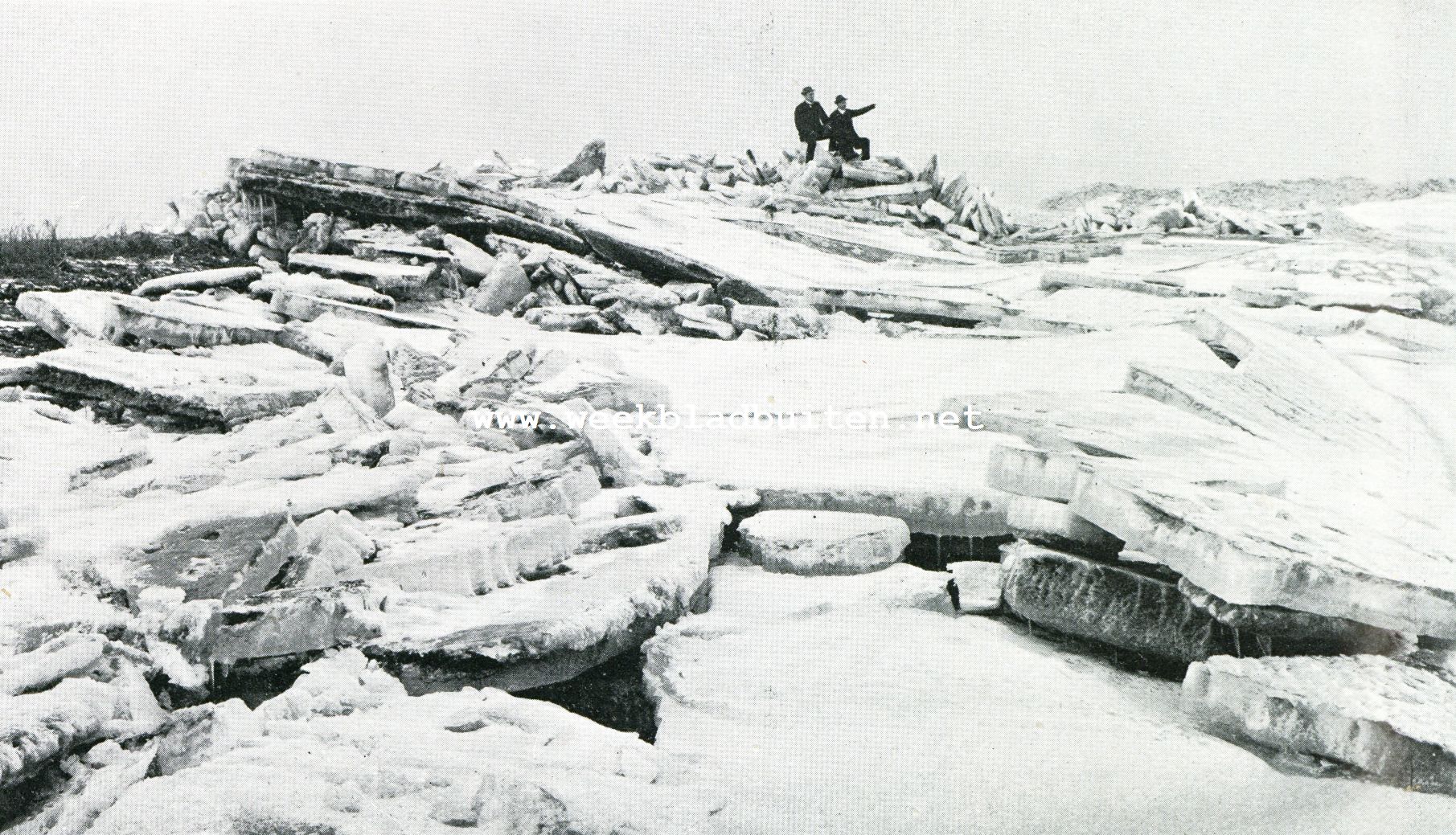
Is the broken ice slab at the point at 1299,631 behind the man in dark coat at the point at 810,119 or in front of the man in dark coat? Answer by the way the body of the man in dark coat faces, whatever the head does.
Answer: in front

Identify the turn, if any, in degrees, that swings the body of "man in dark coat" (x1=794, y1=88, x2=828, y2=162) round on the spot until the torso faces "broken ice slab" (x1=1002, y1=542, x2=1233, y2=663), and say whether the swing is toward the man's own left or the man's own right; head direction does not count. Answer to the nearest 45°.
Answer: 0° — they already face it

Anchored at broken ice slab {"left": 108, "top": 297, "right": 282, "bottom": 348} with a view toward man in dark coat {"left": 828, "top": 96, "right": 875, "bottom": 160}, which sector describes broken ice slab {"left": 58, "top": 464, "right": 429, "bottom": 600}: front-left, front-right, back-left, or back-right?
back-right

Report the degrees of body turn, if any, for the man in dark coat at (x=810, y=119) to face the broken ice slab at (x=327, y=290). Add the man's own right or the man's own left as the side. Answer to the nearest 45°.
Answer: approximately 45° to the man's own right

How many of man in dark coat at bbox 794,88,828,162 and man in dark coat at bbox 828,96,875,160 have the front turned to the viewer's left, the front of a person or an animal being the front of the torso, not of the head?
0

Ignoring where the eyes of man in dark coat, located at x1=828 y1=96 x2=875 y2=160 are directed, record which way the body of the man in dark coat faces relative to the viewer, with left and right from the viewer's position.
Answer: facing the viewer and to the right of the viewer

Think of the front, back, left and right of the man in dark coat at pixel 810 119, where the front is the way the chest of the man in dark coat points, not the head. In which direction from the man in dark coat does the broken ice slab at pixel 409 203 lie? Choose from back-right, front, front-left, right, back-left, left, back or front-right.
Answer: front-right

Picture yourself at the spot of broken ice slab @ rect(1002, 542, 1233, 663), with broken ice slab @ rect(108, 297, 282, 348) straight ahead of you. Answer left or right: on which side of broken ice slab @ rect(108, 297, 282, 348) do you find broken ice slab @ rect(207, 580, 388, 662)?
left

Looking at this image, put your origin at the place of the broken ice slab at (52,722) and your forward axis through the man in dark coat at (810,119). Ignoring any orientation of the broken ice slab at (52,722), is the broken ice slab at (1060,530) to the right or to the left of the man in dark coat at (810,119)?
right

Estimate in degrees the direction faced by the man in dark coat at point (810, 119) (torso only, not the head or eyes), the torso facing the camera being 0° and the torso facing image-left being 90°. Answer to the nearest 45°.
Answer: approximately 0°

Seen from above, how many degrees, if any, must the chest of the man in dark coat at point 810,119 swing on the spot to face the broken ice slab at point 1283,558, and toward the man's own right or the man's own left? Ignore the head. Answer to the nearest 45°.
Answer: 0° — they already face it

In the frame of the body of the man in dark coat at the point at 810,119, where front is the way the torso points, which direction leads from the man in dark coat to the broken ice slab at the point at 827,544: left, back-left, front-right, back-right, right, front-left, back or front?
front

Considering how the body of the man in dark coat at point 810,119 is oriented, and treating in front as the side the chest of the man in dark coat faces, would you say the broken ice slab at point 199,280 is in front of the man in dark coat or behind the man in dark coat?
in front

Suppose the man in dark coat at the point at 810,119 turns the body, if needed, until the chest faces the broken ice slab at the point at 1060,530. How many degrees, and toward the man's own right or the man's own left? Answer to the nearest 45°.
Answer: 0° — they already face it

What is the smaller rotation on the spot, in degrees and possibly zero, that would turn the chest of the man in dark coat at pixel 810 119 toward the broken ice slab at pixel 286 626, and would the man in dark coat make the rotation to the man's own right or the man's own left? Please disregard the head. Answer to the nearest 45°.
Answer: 0° — they already face it

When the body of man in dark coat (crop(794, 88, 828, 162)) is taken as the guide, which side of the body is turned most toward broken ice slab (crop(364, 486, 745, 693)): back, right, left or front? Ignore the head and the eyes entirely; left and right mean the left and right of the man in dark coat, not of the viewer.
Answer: front
